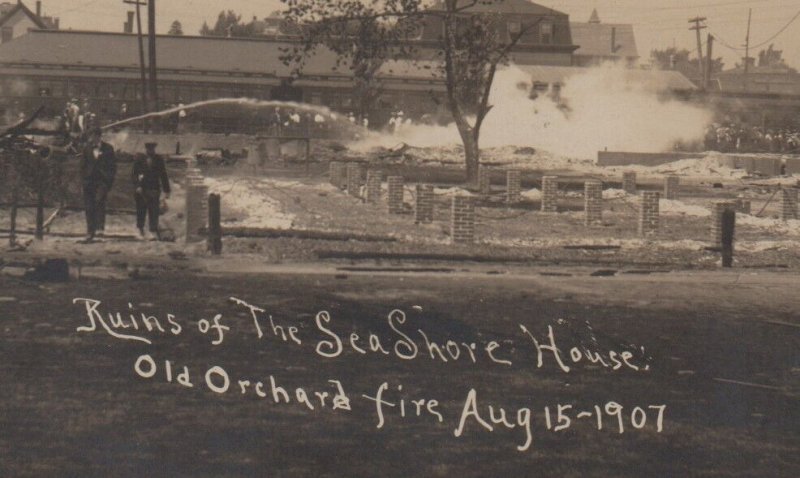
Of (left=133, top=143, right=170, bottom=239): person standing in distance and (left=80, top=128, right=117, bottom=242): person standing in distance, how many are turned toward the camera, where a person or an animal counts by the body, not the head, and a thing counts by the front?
2

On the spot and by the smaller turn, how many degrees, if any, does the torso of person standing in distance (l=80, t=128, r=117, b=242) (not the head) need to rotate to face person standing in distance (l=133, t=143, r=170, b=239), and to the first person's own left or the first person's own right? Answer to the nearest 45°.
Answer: approximately 90° to the first person's own left

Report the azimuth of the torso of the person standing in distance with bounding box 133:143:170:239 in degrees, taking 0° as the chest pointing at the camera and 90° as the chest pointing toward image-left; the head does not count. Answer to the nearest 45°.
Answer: approximately 0°
